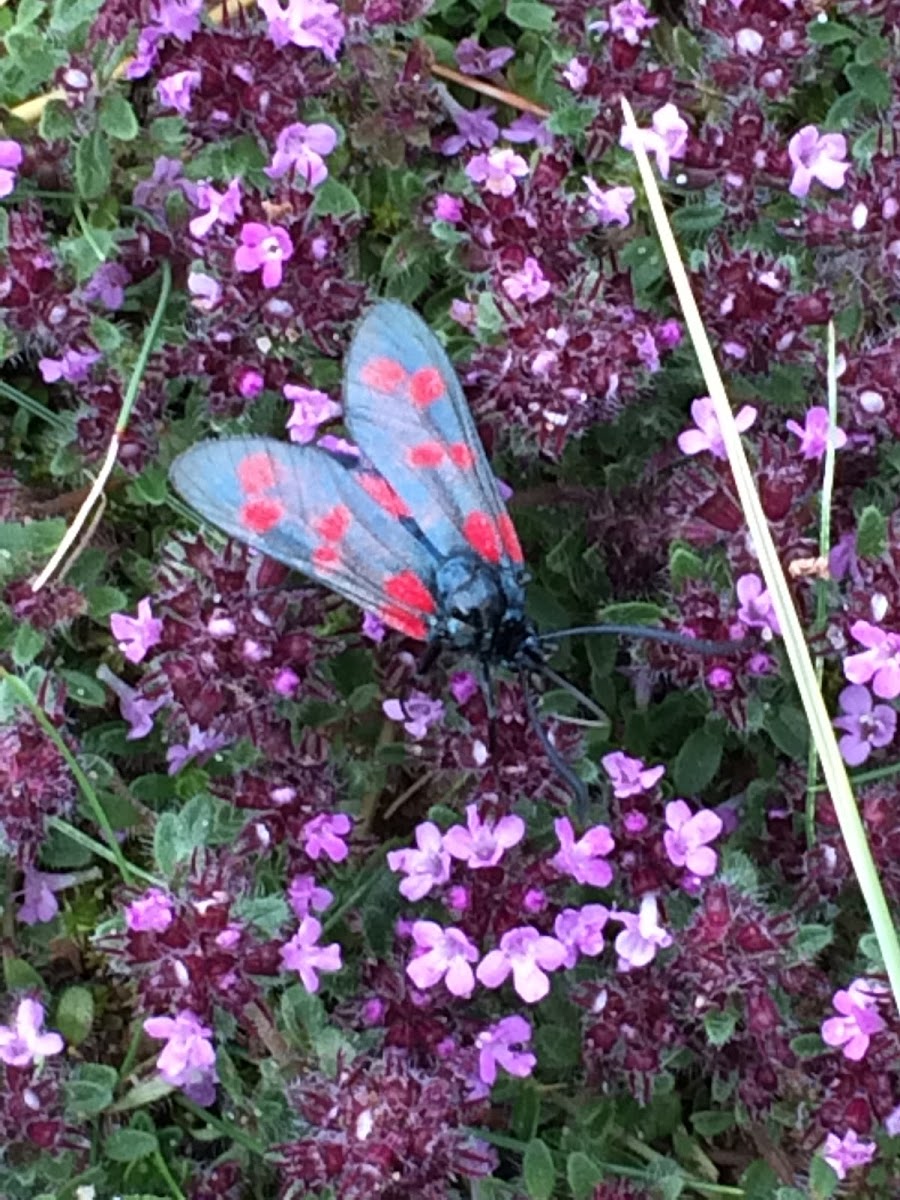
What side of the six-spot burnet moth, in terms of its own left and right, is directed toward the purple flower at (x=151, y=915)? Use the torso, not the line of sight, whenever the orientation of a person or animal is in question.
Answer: right

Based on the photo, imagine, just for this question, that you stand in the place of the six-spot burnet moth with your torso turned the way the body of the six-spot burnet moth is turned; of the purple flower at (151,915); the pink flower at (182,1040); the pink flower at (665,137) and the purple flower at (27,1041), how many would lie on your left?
1

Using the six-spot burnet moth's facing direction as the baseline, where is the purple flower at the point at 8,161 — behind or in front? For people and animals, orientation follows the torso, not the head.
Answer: behind

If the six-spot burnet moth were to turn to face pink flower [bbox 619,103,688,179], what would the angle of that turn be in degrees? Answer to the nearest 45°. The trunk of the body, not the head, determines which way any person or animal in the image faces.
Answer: approximately 90° to its left

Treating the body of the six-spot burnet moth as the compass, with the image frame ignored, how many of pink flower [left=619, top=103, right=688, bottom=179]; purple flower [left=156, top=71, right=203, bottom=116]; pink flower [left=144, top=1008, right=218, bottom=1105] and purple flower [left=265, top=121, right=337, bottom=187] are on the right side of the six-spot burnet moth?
1

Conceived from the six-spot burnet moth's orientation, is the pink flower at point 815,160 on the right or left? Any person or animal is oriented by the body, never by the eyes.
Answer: on its left

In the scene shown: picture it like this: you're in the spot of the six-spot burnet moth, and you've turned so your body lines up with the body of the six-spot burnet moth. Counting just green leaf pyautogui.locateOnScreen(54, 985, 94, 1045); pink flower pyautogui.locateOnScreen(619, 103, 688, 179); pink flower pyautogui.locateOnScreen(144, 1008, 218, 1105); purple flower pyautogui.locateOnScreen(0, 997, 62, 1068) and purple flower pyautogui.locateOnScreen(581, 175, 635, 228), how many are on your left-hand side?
2

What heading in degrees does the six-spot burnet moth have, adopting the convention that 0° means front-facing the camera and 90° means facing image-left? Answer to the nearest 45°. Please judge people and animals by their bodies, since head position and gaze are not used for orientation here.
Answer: approximately 315°

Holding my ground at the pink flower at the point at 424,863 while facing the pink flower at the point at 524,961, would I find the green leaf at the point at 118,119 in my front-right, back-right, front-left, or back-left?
back-left

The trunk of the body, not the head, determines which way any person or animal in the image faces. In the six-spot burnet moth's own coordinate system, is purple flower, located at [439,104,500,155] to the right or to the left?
on its left

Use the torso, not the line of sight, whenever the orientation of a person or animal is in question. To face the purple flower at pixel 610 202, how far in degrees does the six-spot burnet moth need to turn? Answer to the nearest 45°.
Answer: approximately 90° to its left
